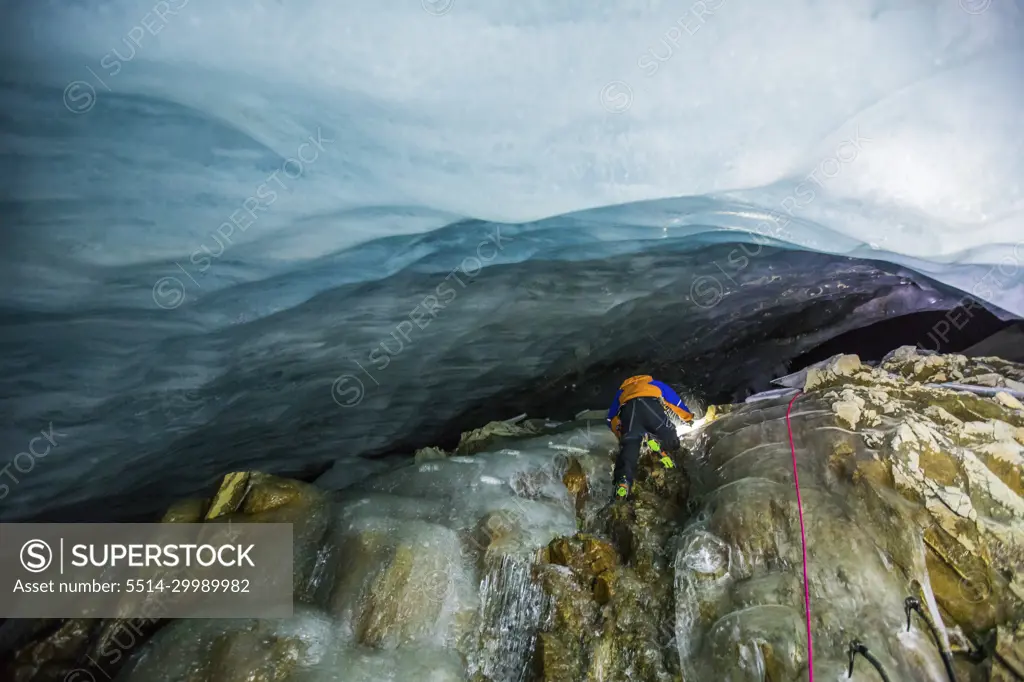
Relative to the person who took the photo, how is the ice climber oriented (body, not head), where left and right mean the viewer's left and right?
facing away from the viewer

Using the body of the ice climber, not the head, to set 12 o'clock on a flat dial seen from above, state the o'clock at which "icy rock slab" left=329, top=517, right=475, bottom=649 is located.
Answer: The icy rock slab is roughly at 8 o'clock from the ice climber.

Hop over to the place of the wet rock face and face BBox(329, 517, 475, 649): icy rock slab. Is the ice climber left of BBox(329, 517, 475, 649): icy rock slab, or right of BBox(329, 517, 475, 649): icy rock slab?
right

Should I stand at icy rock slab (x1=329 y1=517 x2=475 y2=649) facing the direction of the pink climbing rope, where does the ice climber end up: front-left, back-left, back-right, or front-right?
front-left

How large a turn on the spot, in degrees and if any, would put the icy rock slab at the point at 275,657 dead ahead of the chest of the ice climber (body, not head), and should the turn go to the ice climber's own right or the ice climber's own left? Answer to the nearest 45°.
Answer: approximately 135° to the ice climber's own left

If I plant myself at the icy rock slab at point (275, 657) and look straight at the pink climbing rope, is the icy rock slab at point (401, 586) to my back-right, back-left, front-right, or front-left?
front-left
